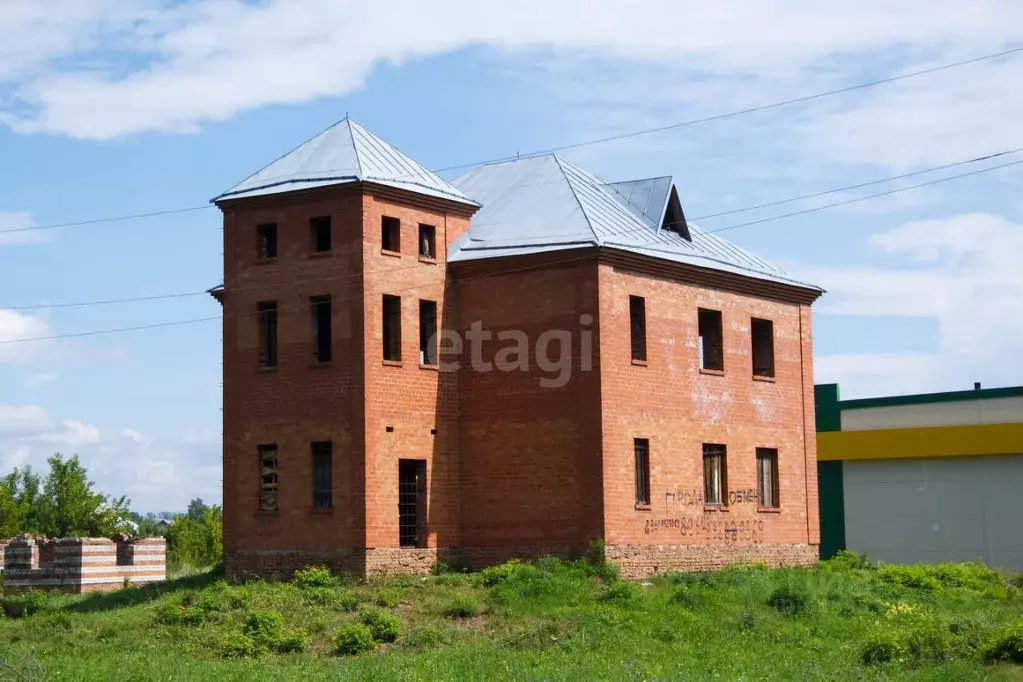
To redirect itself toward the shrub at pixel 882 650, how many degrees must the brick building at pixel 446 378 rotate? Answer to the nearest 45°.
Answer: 0° — it already faces it

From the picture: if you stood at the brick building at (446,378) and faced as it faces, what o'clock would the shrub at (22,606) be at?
The shrub is roughly at 5 o'clock from the brick building.

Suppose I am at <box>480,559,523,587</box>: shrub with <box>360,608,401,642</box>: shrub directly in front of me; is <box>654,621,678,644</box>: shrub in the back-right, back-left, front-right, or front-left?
front-left

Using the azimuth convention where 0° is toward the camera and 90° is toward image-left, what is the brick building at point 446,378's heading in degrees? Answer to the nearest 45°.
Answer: approximately 315°

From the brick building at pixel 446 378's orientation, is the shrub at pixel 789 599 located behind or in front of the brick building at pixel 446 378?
in front

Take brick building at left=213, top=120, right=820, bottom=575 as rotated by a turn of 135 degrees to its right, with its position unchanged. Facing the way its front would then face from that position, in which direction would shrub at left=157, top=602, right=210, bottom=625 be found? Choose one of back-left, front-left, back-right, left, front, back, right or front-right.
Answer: front-left

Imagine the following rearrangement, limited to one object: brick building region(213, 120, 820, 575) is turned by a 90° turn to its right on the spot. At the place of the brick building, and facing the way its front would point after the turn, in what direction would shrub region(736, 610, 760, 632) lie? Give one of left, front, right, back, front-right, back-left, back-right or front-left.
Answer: left

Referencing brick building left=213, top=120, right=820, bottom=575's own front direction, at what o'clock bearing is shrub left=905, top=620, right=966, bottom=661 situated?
The shrub is roughly at 12 o'clock from the brick building.

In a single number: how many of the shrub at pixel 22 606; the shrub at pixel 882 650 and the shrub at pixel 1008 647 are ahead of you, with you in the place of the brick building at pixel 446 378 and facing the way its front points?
2

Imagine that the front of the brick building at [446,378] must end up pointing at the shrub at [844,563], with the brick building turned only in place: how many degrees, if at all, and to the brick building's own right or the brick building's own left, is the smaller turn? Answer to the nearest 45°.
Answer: approximately 90° to the brick building's own left

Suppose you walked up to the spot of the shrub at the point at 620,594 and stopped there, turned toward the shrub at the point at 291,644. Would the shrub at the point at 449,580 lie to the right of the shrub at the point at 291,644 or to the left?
right

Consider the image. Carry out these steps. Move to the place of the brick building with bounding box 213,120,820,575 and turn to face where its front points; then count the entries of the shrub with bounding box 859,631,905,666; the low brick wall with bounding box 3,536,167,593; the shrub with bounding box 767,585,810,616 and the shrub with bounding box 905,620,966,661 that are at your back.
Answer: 1

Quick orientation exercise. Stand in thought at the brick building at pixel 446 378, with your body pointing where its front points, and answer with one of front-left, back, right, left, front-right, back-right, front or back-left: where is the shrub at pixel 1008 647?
front

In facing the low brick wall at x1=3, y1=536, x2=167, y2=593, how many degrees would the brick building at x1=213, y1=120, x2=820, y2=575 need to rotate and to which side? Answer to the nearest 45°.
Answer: approximately 180°
